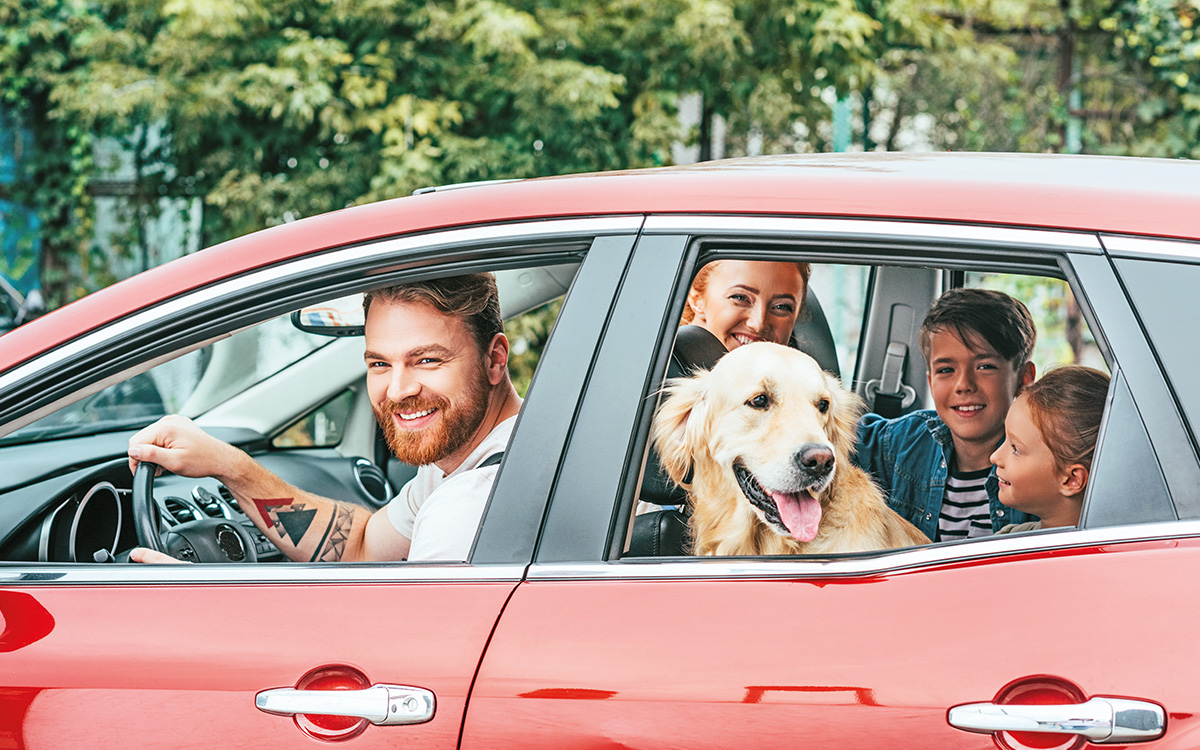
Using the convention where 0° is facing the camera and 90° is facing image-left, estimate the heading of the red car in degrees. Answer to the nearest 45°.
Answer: approximately 90°

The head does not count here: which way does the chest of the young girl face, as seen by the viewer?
to the viewer's left

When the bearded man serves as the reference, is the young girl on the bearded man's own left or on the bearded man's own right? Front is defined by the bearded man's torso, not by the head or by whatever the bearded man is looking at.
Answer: on the bearded man's own left

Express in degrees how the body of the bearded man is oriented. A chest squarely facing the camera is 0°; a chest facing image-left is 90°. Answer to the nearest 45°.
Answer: approximately 45°

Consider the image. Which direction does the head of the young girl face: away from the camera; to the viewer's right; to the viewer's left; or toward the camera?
to the viewer's left
